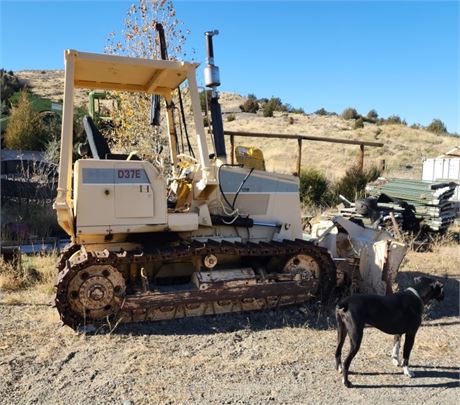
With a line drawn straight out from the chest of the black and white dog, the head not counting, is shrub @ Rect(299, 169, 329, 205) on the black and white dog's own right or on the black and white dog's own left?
on the black and white dog's own left

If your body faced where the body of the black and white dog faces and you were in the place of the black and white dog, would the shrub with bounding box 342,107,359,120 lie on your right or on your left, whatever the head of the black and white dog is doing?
on your left

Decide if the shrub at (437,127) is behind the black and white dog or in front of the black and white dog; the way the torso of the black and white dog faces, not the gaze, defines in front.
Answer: in front

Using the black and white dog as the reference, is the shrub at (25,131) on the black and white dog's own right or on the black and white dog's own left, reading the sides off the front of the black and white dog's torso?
on the black and white dog's own left

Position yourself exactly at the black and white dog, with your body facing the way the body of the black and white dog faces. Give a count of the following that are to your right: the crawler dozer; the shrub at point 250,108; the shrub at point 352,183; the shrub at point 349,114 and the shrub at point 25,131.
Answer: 0

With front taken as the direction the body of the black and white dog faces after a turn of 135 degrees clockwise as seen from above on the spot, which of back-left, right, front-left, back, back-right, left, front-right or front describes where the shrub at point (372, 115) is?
back

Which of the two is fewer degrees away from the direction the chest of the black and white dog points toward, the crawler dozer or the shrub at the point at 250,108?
the shrub

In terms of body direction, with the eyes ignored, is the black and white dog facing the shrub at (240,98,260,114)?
no

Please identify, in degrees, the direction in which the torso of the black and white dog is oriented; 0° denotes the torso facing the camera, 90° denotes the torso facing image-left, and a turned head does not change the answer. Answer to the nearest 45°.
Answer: approximately 225°

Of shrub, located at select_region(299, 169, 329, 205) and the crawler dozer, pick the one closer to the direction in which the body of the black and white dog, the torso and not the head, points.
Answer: the shrub

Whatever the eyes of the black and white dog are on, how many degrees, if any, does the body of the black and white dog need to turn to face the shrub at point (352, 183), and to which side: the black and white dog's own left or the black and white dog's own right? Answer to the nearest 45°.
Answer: approximately 45° to the black and white dog's own left

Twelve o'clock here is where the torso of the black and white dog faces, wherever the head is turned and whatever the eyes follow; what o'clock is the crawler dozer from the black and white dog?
The crawler dozer is roughly at 8 o'clock from the black and white dog.
